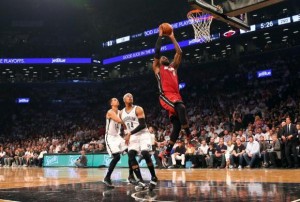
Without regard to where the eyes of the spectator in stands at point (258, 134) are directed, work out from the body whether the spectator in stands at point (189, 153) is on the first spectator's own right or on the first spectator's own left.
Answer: on the first spectator's own right

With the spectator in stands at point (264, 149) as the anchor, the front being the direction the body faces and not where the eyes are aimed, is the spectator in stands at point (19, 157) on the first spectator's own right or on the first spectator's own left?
on the first spectator's own right

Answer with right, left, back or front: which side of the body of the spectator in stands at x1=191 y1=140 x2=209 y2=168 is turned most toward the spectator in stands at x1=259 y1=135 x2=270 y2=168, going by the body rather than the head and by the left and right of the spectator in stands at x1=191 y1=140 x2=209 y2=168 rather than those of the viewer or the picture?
left

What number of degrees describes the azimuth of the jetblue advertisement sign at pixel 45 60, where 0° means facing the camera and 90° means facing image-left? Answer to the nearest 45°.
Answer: approximately 0°

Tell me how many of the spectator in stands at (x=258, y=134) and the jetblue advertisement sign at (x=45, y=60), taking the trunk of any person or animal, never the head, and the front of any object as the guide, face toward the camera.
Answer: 2

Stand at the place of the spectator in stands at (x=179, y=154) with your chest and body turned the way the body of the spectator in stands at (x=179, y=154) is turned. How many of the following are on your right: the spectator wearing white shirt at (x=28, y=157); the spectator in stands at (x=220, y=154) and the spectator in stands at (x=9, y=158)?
2

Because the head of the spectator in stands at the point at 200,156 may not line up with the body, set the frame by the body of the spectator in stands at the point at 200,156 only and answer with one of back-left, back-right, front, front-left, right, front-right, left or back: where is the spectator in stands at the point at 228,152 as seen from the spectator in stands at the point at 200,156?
left

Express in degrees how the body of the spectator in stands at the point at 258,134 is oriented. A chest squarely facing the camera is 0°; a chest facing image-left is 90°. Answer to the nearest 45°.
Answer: approximately 0°

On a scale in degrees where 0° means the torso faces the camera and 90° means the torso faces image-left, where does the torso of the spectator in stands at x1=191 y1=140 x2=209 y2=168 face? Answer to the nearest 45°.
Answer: approximately 45°
